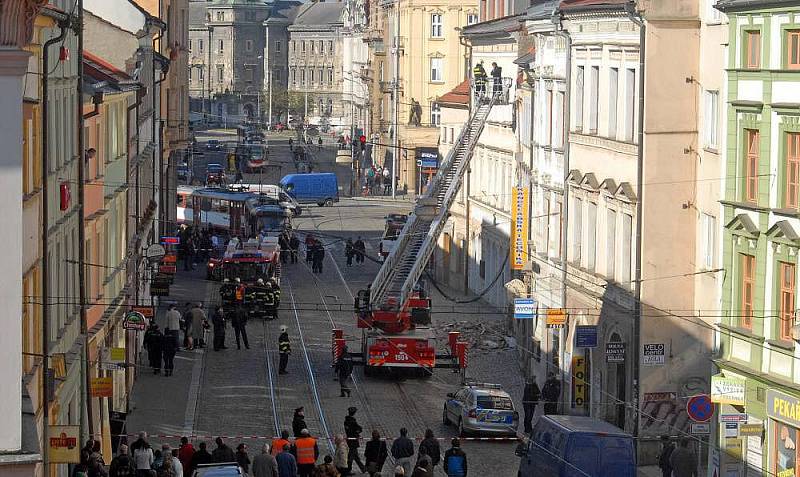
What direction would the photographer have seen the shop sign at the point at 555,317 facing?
facing the viewer

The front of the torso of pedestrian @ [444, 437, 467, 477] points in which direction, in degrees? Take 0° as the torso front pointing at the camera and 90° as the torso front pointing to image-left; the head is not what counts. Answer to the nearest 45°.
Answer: approximately 180°

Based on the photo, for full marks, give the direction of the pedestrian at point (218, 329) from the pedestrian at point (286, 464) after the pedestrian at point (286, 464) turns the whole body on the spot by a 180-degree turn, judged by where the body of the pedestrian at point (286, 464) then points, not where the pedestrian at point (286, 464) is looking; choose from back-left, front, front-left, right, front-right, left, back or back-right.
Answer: back

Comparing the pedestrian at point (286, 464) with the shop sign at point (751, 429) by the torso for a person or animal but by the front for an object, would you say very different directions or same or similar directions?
very different directions

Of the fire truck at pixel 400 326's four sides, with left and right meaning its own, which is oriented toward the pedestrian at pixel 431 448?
back

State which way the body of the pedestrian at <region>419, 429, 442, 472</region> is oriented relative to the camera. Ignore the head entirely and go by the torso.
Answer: away from the camera

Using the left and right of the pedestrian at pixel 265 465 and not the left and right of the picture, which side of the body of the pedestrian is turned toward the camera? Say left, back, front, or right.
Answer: back

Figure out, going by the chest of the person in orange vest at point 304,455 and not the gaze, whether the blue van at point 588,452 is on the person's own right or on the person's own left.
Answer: on the person's own right

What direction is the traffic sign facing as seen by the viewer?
toward the camera

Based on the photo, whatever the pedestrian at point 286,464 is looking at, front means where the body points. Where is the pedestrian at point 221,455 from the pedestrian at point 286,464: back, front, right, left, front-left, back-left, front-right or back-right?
left

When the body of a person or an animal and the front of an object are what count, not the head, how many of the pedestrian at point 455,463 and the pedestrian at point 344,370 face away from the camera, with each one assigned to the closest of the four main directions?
2

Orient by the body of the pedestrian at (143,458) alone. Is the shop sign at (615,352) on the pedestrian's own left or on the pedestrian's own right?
on the pedestrian's own right

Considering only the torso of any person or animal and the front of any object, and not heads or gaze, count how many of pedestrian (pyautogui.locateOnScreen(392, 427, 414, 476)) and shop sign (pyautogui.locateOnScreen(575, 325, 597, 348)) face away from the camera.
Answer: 1
